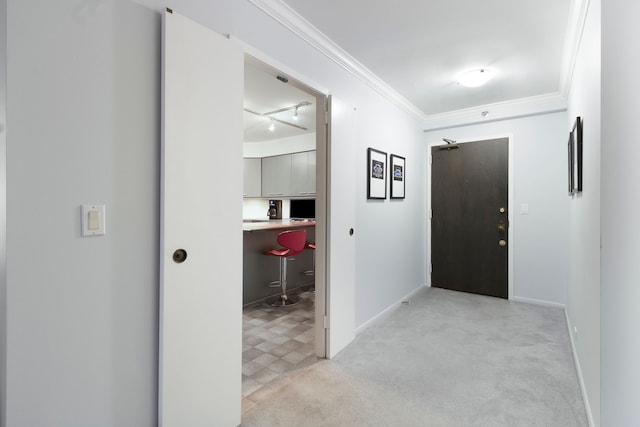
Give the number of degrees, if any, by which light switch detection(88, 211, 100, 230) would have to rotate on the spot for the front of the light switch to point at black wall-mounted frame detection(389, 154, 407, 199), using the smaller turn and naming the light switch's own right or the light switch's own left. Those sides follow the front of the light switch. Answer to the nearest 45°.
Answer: approximately 90° to the light switch's own left

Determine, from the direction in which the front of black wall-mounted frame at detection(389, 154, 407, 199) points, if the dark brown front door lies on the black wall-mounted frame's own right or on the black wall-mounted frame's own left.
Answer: on the black wall-mounted frame's own left

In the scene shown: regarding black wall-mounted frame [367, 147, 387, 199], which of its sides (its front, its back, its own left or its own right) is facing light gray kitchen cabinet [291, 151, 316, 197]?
back

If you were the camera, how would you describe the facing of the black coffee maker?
facing the viewer and to the left of the viewer

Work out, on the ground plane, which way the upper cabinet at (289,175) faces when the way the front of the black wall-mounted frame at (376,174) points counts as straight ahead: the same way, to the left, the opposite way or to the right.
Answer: to the right

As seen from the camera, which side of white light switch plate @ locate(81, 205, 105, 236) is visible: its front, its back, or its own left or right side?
front

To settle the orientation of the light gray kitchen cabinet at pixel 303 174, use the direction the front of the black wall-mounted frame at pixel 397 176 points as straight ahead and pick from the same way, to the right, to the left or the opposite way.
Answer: to the right

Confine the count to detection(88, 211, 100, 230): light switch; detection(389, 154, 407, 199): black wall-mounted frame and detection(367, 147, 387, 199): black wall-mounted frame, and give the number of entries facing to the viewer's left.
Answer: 0

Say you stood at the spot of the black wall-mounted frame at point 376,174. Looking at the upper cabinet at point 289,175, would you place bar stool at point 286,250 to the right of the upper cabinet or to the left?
left

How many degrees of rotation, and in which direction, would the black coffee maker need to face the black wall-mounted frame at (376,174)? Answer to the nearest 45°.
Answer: approximately 45° to its left

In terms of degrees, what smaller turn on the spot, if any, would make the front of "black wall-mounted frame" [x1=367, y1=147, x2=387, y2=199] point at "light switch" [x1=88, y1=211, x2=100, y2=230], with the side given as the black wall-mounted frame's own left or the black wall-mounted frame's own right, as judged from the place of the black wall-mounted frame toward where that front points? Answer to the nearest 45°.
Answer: approximately 90° to the black wall-mounted frame's own right

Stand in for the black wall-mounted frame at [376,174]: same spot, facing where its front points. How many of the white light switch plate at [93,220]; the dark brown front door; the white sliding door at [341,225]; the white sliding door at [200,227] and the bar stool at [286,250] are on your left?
1

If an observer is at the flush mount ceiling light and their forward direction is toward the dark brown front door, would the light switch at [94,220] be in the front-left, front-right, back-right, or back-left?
back-left

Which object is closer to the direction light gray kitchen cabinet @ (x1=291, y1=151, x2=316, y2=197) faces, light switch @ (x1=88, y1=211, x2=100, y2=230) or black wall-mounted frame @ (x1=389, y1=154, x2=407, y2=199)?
the light switch
